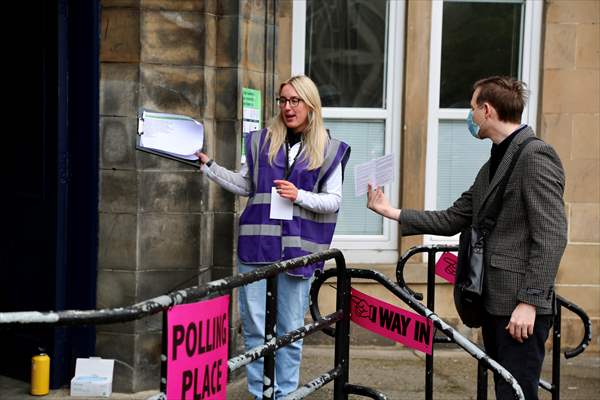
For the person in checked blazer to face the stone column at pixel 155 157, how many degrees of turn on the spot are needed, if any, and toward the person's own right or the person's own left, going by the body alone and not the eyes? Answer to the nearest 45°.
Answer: approximately 45° to the person's own right

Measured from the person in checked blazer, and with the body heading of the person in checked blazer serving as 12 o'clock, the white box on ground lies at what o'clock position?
The white box on ground is roughly at 1 o'clock from the person in checked blazer.

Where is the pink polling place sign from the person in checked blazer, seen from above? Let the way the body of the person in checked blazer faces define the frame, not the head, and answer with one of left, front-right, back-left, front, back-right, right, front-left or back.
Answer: front-left

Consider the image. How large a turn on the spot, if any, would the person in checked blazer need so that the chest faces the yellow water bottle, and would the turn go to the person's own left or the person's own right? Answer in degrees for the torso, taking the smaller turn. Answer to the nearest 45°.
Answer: approximately 45° to the person's own right

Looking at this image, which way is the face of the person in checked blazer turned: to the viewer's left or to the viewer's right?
to the viewer's left

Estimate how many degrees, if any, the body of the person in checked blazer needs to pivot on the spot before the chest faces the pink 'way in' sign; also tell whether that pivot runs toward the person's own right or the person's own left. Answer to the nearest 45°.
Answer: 0° — they already face it

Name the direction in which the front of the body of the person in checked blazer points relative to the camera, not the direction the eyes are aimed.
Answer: to the viewer's left

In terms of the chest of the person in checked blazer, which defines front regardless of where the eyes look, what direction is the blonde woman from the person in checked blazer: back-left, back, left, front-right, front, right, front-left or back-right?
front-right
